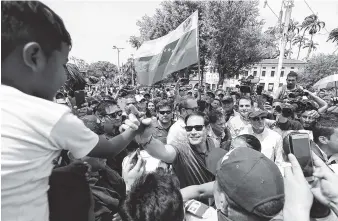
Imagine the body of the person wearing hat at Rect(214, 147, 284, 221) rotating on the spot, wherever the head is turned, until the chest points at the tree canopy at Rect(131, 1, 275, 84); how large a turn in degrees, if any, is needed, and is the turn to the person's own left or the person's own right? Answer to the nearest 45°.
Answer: approximately 45° to the person's own right

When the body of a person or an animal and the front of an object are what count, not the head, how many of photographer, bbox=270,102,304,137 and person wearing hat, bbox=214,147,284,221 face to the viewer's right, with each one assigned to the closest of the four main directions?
0

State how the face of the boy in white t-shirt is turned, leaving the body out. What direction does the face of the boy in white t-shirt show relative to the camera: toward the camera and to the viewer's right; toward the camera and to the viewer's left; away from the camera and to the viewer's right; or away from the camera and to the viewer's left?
away from the camera and to the viewer's right

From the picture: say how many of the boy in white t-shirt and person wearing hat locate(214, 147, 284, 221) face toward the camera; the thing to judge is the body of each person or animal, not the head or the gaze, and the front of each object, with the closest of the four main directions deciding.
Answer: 0

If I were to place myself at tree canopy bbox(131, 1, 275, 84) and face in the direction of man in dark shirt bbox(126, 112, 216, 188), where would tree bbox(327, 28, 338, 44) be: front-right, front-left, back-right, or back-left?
back-left

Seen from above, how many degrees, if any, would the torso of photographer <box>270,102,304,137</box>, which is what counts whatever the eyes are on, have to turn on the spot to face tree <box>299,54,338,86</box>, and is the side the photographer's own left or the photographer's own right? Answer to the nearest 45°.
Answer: approximately 135° to the photographer's own right

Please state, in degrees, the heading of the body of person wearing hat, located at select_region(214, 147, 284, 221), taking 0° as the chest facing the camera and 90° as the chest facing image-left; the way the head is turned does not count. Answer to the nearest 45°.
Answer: approximately 135°

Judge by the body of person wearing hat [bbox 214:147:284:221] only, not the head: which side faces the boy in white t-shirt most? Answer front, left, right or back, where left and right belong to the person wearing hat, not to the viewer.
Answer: left

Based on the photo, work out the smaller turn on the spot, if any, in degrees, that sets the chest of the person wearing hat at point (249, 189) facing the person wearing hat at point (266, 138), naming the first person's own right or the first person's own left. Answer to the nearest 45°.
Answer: approximately 45° to the first person's own right

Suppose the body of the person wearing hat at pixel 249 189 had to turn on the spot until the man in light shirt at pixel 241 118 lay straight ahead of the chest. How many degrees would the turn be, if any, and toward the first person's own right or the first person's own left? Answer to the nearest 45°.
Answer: approximately 45° to the first person's own right

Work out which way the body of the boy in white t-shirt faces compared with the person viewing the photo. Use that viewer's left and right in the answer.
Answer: facing away from the viewer and to the right of the viewer
